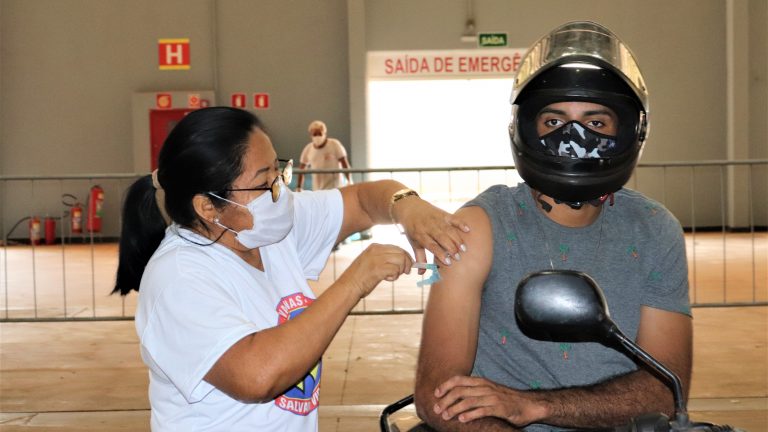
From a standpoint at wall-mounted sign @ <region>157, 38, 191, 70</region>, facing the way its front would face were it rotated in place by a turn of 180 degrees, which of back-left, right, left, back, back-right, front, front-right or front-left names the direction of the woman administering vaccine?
back

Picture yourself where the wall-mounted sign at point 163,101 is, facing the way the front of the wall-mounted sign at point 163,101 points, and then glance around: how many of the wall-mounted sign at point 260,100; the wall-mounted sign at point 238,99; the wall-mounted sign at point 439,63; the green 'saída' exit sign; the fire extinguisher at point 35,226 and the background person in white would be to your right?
1

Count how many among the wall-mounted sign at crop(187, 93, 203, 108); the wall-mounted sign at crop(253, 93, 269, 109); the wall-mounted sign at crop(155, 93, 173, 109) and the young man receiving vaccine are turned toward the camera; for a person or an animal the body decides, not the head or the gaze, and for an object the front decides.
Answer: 4

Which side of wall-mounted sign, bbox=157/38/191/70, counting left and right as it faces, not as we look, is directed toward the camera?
front

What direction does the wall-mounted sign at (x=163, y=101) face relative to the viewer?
toward the camera

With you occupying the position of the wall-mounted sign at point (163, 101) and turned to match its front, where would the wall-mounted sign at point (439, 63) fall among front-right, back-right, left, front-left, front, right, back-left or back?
left

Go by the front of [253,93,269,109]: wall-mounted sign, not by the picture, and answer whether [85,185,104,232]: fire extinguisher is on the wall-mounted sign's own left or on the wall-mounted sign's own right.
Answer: on the wall-mounted sign's own right

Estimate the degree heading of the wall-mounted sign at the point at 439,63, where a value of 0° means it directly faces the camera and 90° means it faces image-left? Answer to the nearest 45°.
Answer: approximately 0°

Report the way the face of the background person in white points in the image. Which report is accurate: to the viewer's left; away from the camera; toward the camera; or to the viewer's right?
toward the camera

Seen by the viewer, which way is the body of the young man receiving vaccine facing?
toward the camera

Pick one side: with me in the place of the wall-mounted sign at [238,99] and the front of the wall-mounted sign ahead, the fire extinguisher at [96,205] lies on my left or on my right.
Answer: on my right

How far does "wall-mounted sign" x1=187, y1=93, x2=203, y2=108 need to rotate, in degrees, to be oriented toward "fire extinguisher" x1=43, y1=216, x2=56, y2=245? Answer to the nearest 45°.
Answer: approximately 90° to its right

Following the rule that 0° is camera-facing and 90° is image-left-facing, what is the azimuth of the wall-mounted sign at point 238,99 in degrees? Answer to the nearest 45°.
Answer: approximately 0°
